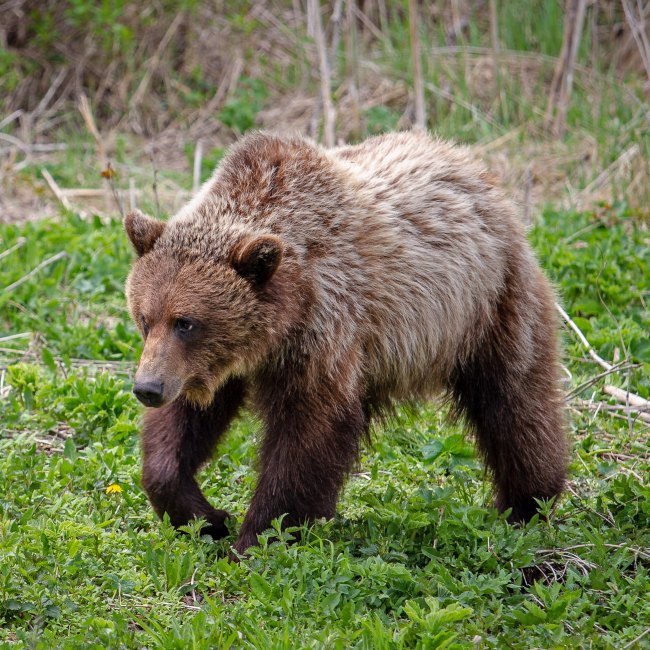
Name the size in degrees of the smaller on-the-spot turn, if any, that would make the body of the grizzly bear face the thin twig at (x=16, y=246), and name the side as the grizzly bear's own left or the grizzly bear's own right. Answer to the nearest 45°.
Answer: approximately 90° to the grizzly bear's own right

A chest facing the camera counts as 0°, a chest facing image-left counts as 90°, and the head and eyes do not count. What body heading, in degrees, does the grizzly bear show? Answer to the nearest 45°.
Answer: approximately 45°

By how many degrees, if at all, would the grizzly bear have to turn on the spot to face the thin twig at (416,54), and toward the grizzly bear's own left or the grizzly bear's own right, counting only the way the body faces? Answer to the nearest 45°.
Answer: approximately 135° to the grizzly bear's own right

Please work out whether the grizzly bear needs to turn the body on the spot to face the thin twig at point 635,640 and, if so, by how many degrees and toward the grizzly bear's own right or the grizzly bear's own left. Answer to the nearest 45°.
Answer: approximately 90° to the grizzly bear's own left

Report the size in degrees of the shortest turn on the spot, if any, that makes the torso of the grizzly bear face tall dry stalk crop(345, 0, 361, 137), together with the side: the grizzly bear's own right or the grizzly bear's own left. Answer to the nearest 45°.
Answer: approximately 135° to the grizzly bear's own right

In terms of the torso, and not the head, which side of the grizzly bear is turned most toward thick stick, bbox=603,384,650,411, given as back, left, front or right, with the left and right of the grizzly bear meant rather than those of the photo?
back

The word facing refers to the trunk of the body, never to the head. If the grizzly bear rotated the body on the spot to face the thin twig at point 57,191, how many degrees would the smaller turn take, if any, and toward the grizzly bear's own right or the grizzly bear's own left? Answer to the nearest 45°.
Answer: approximately 90° to the grizzly bear's own right

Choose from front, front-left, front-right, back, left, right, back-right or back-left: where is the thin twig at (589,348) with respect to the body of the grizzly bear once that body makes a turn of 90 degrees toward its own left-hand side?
left

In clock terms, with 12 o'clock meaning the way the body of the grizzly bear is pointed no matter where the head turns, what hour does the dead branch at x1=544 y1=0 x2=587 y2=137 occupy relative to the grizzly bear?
The dead branch is roughly at 5 o'clock from the grizzly bear.

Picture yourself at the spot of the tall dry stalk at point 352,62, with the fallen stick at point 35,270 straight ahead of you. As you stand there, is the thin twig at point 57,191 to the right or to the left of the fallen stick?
right

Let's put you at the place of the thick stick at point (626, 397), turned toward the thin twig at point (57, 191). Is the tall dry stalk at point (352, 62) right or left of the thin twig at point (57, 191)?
right
